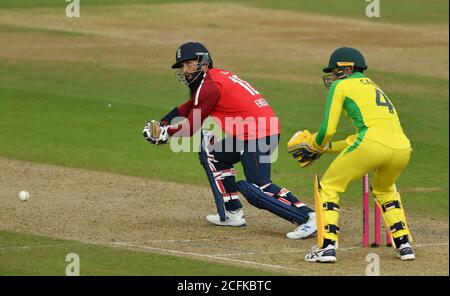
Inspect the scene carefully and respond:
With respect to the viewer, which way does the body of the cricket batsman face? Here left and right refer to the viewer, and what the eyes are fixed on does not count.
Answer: facing to the left of the viewer

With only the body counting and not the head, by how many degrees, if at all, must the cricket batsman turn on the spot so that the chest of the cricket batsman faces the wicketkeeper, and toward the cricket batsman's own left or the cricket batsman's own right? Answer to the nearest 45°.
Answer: approximately 135° to the cricket batsman's own left

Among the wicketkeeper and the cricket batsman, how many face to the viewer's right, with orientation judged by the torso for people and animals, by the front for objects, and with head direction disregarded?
0

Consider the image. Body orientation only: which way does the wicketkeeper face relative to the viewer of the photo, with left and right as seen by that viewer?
facing away from the viewer and to the left of the viewer

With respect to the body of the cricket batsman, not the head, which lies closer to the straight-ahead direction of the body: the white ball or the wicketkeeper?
the white ball

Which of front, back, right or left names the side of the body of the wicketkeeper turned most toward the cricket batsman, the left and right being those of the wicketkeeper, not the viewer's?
front
